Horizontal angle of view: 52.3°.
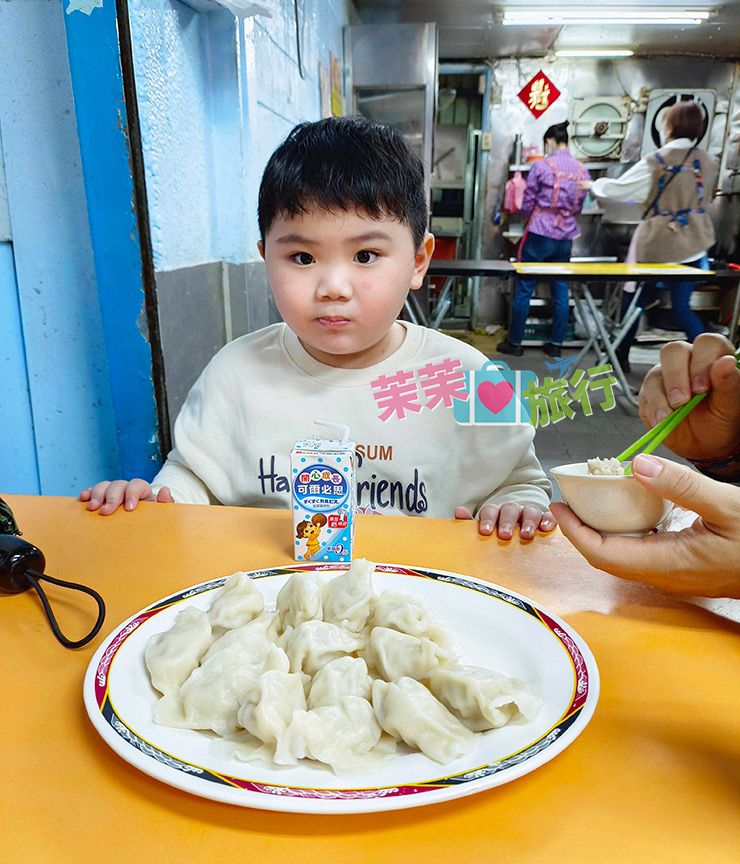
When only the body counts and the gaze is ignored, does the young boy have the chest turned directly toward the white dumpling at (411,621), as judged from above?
yes

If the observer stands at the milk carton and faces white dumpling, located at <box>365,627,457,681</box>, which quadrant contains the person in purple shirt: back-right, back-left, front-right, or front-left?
back-left

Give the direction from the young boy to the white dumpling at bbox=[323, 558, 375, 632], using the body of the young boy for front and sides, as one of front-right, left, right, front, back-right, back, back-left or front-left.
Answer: front

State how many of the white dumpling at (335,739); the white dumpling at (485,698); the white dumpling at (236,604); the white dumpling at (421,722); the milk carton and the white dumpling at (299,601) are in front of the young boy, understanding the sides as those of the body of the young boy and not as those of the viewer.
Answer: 6

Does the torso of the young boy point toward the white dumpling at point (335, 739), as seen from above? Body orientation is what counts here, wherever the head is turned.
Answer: yes

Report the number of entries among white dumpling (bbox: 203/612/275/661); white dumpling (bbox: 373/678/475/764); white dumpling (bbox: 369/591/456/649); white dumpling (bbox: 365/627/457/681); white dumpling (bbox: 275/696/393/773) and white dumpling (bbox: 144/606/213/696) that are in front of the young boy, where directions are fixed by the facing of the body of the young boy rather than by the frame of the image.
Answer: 6

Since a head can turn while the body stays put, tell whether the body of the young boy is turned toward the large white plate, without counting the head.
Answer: yes

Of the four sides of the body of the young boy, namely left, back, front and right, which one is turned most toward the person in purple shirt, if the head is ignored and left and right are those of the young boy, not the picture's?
back

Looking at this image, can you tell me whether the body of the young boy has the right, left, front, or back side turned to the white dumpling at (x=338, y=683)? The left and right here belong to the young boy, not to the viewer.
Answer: front

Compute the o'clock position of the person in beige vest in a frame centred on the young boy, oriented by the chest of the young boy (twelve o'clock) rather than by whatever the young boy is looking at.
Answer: The person in beige vest is roughly at 7 o'clock from the young boy.

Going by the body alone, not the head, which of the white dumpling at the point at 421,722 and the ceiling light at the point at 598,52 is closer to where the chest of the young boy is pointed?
the white dumpling

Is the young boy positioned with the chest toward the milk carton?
yes

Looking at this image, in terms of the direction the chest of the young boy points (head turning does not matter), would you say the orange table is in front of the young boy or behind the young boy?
in front

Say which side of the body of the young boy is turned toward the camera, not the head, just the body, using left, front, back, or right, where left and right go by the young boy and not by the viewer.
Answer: front

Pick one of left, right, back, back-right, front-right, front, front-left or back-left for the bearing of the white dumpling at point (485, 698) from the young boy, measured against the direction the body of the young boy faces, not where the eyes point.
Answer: front

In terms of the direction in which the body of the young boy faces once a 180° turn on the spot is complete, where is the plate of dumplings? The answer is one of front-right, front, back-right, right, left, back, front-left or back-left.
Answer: back

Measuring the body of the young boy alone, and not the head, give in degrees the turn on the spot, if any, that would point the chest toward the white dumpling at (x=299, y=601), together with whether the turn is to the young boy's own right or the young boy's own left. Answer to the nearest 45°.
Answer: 0° — they already face it
